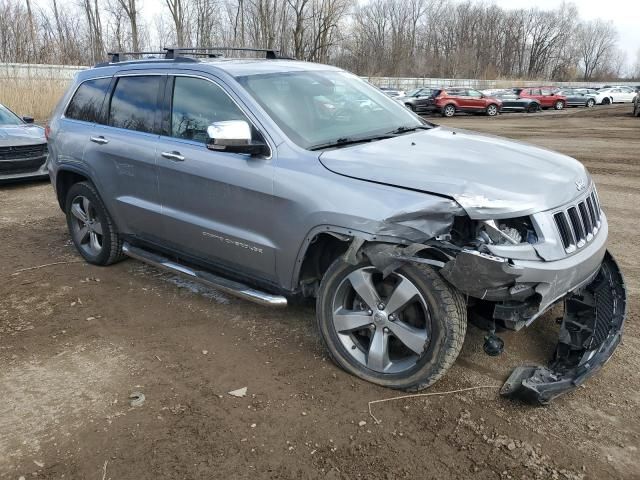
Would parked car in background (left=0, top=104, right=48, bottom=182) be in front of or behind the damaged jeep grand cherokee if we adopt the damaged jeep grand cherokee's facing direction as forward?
behind

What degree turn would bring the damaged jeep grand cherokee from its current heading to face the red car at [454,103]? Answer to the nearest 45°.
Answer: approximately 135° to its left

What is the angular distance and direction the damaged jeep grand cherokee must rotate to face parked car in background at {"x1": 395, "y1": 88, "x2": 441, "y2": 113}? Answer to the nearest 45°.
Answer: approximately 135° to its left
